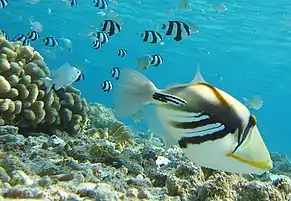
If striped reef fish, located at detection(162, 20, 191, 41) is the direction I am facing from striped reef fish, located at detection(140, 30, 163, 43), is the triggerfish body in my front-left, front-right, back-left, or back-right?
front-right

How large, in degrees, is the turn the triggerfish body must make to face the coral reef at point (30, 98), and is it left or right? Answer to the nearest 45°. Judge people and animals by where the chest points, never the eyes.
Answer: approximately 135° to its left

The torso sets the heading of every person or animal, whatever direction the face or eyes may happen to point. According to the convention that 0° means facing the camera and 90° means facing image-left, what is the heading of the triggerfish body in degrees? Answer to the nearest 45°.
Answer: approximately 270°

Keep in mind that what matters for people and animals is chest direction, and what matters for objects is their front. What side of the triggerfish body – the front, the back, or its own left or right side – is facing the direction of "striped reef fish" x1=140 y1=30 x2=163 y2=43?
left

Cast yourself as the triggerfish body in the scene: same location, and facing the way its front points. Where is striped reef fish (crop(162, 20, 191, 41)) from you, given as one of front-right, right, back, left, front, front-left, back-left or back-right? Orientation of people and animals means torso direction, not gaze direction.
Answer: left
